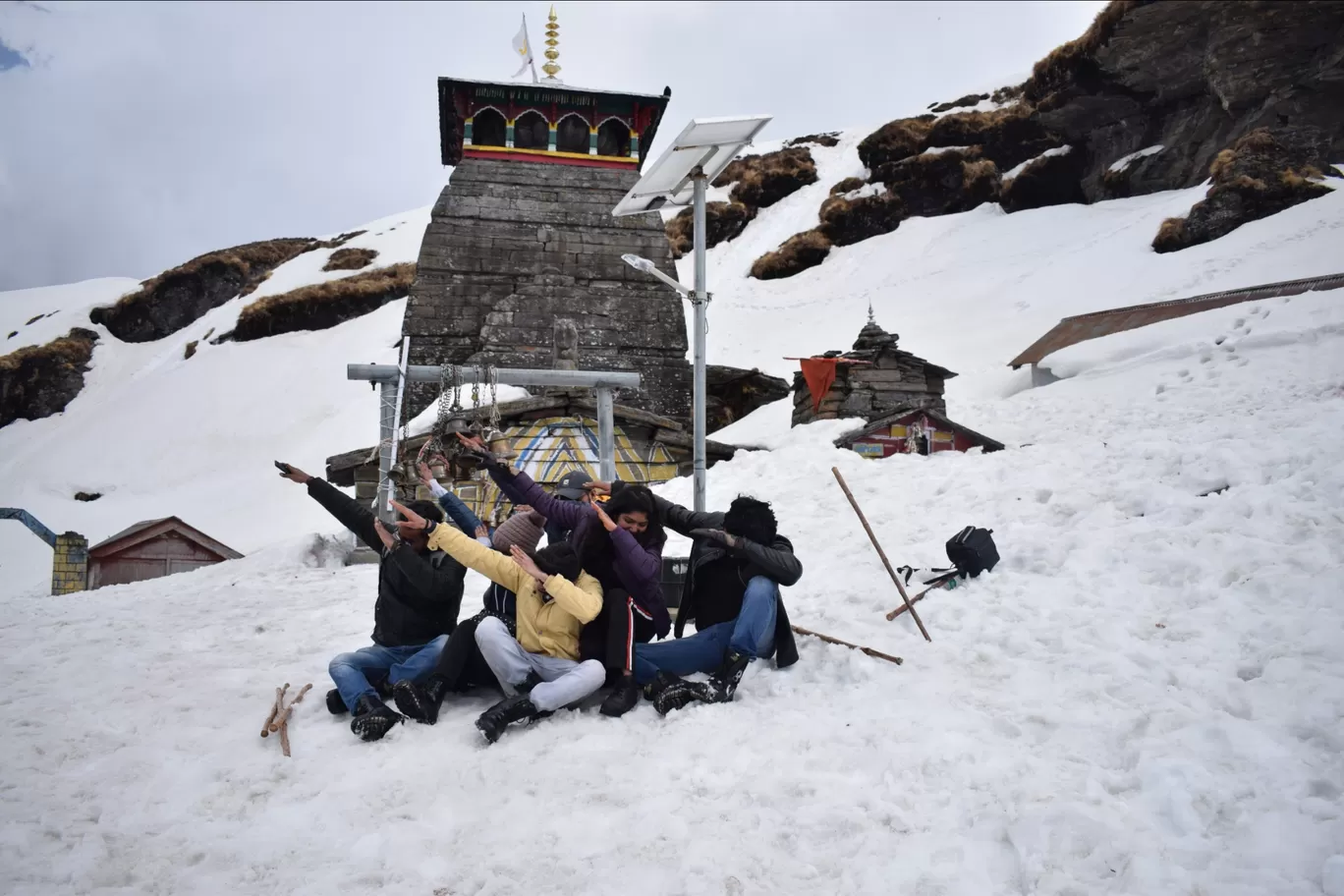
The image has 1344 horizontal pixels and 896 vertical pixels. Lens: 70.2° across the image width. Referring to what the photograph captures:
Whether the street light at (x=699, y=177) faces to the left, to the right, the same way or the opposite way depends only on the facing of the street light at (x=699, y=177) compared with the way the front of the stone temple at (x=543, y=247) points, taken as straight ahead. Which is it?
to the right

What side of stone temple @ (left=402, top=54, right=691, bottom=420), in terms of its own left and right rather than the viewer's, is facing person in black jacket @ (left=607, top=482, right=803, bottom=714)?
front

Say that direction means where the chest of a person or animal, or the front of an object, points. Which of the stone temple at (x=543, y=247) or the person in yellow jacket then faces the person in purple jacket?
the stone temple

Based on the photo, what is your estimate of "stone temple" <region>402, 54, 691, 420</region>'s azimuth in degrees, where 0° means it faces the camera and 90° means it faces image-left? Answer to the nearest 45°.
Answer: approximately 0°

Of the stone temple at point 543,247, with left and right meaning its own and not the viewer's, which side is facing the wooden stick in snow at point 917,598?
front

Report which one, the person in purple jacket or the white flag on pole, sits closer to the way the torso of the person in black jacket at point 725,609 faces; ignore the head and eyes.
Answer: the person in purple jacket

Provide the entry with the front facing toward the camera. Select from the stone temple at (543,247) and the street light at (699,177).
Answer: the stone temple

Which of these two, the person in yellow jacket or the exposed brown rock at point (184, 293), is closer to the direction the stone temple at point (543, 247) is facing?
the person in yellow jacket

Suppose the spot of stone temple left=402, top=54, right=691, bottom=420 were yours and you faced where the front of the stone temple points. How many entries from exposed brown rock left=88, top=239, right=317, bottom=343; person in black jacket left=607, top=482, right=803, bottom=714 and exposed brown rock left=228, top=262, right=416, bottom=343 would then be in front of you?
1

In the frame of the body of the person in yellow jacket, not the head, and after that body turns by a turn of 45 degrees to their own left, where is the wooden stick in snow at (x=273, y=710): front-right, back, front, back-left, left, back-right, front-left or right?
right

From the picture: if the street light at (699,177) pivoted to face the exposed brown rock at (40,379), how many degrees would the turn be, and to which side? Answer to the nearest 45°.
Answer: approximately 45° to its right

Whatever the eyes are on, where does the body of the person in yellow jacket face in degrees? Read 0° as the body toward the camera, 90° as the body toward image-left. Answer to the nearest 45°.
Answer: approximately 45°

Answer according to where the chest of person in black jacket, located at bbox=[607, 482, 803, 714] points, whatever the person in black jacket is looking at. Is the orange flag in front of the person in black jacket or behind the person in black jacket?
behind

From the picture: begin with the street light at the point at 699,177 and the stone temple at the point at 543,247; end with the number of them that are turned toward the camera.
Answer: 1

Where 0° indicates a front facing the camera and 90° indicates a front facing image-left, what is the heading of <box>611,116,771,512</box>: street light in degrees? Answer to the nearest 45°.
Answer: approximately 90°

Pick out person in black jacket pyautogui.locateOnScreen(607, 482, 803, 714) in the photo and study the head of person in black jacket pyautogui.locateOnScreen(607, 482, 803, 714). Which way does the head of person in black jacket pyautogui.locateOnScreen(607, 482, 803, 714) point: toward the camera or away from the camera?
toward the camera

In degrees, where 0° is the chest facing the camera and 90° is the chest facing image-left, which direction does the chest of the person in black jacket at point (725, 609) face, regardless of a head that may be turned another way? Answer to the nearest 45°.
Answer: approximately 45°
